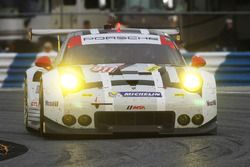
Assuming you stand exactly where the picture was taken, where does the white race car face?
facing the viewer

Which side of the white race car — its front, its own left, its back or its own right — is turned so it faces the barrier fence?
back
